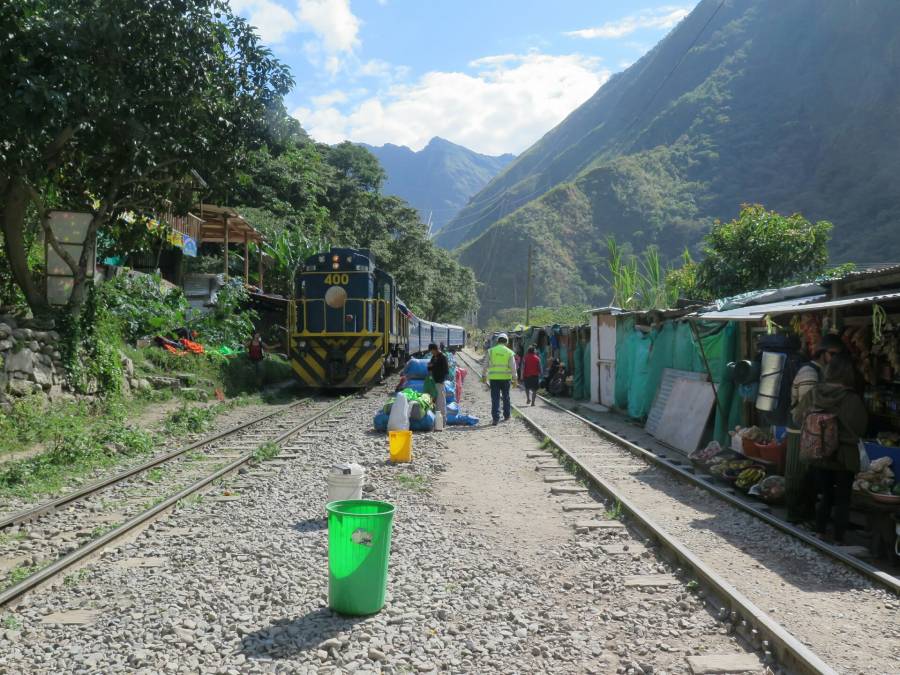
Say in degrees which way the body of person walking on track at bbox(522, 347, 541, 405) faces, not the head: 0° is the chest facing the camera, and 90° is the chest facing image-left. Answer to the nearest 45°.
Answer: approximately 180°

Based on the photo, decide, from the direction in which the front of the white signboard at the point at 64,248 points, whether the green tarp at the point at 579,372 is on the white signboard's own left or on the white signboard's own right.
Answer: on the white signboard's own left

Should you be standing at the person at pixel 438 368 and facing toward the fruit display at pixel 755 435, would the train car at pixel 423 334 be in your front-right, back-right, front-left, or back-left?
back-left

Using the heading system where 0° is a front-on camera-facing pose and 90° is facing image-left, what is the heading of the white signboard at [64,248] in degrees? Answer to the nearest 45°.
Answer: approximately 0°

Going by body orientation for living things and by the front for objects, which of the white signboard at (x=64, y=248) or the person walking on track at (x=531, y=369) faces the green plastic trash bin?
the white signboard

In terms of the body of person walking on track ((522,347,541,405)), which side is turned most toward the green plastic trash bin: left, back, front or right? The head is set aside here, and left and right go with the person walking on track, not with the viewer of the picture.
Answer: back

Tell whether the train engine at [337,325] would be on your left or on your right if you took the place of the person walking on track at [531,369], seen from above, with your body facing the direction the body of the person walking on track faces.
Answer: on your left

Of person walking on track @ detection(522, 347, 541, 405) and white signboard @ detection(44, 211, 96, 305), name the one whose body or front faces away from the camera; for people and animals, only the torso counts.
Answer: the person walking on track

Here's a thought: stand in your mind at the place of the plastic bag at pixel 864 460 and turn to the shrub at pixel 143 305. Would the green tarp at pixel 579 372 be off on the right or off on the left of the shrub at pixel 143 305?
right

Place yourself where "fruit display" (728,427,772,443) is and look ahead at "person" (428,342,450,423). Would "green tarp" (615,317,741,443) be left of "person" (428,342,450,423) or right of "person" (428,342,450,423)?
right

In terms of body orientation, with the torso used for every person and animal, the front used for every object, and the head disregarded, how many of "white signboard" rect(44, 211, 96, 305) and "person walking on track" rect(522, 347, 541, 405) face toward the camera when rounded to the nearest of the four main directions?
1

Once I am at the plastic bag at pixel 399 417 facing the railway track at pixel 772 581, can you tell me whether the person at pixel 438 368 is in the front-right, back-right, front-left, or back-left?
back-left

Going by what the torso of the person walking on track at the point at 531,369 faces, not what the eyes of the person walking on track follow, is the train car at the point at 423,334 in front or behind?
in front

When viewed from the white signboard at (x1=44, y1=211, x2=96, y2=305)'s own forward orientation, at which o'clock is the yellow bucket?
The yellow bucket is roughly at 11 o'clock from the white signboard.

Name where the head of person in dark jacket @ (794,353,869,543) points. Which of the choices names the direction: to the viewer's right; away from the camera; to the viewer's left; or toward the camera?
away from the camera

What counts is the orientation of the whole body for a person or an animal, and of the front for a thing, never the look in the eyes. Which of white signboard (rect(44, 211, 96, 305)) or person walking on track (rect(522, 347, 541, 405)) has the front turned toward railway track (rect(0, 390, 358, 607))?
the white signboard
